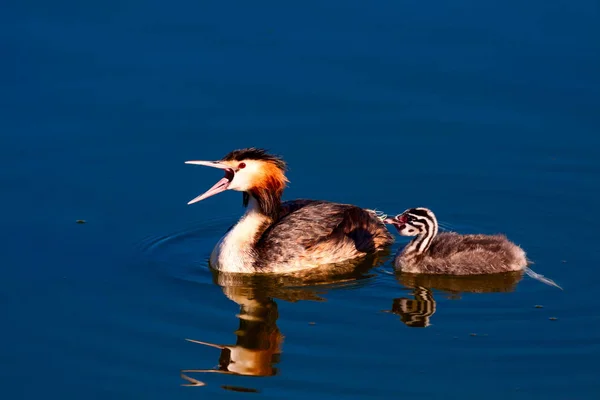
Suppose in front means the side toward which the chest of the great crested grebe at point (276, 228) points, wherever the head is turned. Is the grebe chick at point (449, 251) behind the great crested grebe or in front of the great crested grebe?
behind

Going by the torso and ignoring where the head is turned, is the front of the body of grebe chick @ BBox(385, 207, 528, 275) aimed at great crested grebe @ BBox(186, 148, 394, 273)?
yes

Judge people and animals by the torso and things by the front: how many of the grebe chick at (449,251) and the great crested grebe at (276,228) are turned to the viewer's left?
2

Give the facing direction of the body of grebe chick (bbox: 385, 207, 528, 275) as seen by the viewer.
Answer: to the viewer's left

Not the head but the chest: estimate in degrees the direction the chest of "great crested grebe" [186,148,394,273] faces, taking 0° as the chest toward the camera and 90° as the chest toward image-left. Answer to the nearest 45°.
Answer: approximately 90°
